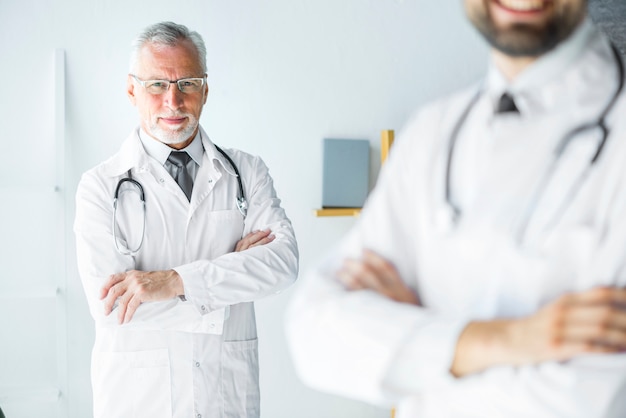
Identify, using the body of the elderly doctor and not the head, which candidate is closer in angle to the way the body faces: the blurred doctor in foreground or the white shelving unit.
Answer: the blurred doctor in foreground

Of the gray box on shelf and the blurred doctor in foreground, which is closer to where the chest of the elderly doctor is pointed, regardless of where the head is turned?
the blurred doctor in foreground

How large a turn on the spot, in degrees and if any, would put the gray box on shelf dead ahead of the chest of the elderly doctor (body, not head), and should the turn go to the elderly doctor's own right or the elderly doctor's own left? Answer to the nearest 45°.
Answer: approximately 135° to the elderly doctor's own left

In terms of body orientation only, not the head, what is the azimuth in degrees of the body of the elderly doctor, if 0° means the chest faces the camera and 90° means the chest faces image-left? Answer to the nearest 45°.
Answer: approximately 0°

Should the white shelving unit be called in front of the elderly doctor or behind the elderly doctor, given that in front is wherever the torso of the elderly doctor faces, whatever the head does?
behind

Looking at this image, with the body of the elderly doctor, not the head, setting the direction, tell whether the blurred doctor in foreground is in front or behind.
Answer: in front
